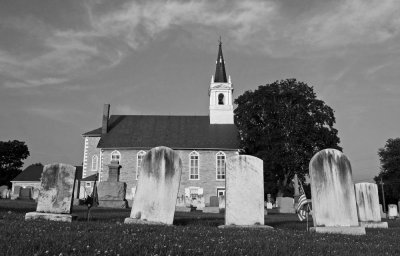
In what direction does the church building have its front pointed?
to the viewer's right

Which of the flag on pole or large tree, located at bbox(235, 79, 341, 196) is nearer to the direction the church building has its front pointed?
the large tree

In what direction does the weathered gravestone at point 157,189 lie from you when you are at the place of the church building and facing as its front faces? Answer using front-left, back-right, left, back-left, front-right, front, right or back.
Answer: right

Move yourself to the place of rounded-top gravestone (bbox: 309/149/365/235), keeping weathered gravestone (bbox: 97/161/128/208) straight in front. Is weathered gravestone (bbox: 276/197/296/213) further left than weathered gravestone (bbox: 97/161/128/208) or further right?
right

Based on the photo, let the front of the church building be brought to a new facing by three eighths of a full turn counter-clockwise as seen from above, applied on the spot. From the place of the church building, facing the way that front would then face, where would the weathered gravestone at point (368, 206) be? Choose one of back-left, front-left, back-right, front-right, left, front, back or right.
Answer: back-left

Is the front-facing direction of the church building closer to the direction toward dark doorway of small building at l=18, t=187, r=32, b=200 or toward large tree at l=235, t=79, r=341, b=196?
the large tree

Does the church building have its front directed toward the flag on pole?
no

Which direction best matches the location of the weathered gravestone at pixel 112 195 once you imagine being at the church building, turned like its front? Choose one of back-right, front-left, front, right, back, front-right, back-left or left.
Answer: right

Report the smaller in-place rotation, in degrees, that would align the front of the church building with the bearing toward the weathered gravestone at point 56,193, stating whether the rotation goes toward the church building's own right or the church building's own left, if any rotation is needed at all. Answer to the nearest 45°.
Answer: approximately 90° to the church building's own right

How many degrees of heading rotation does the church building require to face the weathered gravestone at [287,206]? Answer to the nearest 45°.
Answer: approximately 90° to its right

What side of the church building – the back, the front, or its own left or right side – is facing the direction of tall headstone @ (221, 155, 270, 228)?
right

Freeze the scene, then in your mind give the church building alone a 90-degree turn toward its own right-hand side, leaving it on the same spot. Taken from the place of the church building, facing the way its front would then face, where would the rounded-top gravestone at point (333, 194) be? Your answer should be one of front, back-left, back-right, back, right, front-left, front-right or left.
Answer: front

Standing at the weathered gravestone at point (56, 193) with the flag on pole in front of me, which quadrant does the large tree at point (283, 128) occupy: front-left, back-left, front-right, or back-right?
front-left

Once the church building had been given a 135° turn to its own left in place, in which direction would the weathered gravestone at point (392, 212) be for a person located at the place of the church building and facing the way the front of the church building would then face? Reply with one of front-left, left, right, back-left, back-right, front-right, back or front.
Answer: back
